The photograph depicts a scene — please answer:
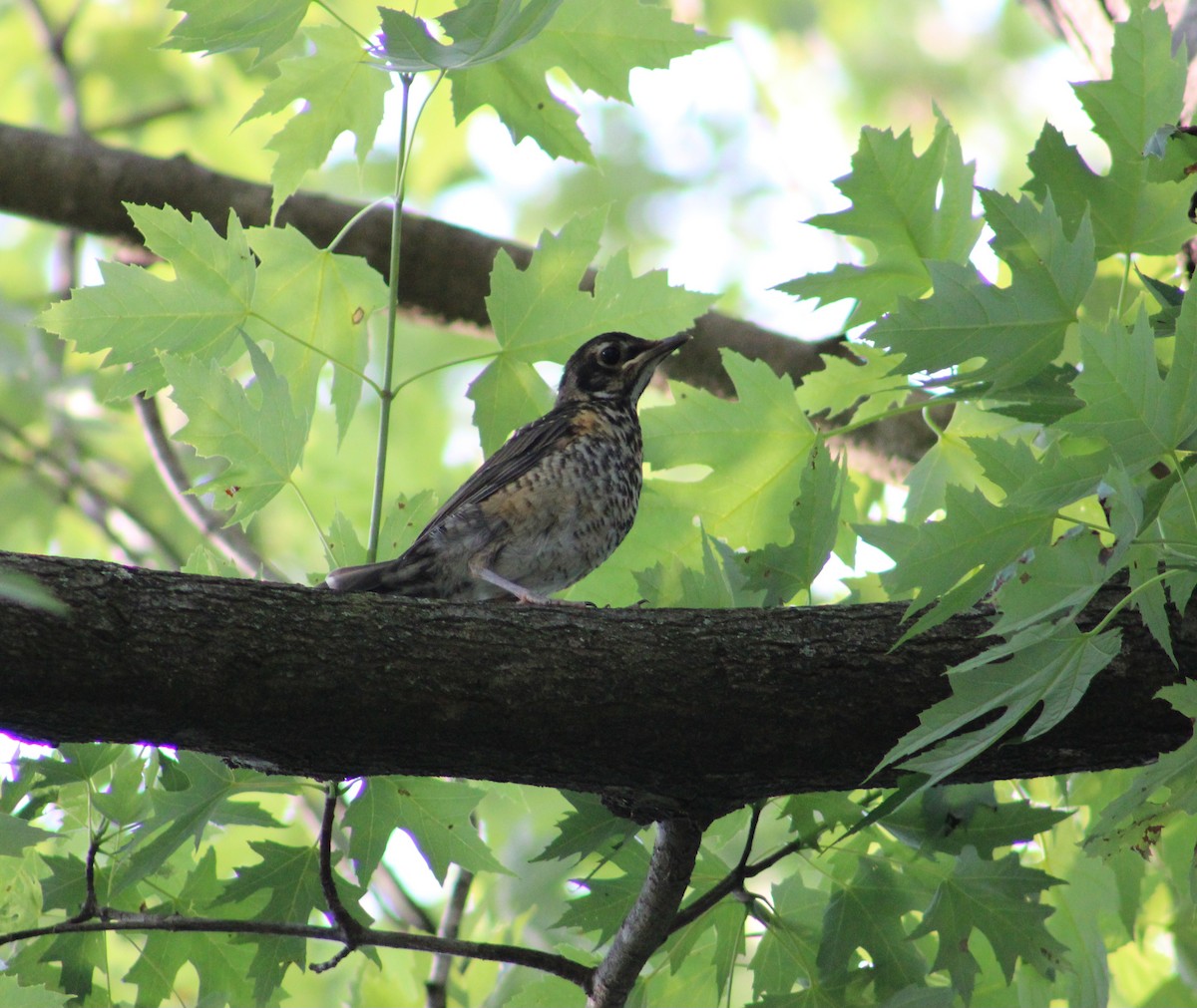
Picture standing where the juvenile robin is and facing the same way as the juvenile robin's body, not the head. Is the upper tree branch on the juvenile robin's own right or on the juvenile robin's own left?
on the juvenile robin's own left

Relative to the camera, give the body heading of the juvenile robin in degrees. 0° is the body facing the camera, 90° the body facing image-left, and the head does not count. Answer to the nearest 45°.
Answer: approximately 270°
